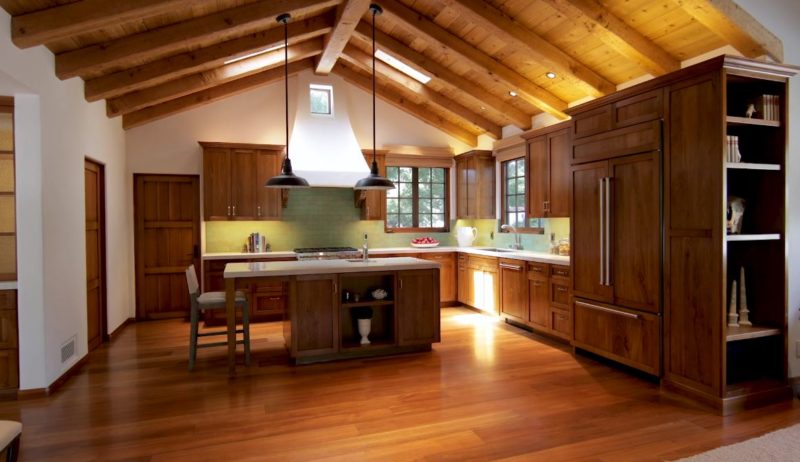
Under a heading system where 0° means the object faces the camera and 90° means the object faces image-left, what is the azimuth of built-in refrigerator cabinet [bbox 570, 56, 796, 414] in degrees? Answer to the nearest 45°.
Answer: approximately 45°

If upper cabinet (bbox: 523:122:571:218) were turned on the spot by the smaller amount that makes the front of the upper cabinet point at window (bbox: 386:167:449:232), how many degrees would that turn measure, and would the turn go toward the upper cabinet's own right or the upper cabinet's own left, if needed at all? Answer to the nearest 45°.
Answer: approximately 90° to the upper cabinet's own right

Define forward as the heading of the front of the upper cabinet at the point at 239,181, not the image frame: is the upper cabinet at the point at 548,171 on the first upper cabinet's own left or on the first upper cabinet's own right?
on the first upper cabinet's own left

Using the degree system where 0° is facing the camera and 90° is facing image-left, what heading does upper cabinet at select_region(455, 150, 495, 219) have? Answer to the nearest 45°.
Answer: approximately 45°

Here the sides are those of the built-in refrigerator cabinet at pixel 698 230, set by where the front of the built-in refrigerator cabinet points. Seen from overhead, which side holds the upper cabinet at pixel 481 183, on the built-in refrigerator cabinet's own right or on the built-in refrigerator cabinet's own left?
on the built-in refrigerator cabinet's own right

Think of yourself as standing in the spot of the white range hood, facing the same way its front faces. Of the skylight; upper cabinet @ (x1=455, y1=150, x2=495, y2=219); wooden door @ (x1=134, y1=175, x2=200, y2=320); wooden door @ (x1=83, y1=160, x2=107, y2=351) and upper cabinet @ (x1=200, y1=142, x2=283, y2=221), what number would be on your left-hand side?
2

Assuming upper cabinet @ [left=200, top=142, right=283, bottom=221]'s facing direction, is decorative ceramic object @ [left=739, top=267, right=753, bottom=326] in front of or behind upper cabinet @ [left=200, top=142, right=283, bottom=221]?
in front

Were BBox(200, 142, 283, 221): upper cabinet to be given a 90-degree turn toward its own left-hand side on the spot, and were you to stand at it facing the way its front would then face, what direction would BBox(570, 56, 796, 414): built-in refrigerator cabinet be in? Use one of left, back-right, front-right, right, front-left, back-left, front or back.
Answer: front-right

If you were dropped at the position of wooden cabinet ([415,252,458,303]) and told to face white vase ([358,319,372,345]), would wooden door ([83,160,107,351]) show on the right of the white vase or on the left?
right

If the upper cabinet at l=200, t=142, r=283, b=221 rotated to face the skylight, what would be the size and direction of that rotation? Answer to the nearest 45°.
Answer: approximately 90° to its left

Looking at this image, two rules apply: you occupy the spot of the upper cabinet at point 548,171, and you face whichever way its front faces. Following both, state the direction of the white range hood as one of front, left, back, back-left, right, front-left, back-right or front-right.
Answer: front-right

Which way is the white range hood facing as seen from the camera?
toward the camera

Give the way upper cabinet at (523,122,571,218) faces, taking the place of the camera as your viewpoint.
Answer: facing the viewer and to the left of the viewer

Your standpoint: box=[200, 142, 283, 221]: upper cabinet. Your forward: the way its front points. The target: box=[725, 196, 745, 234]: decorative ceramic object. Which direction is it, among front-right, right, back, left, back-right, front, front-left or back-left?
front-left

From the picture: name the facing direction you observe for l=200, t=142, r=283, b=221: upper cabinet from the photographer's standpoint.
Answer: facing the viewer

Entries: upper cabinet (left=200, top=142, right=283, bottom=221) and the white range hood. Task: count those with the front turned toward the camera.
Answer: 2

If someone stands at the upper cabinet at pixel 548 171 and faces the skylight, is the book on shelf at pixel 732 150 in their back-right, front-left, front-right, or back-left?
back-left

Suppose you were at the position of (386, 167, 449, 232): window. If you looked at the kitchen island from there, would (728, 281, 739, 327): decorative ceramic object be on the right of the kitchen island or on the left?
left
